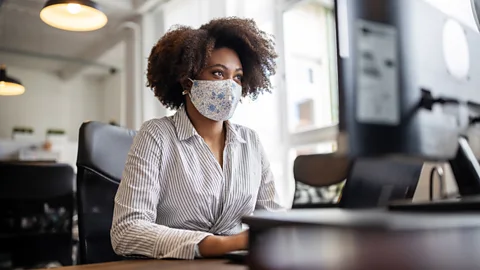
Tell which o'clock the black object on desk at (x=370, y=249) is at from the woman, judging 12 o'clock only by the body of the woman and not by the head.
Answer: The black object on desk is roughly at 1 o'clock from the woman.

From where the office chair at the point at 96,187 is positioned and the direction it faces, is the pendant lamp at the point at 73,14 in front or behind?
behind

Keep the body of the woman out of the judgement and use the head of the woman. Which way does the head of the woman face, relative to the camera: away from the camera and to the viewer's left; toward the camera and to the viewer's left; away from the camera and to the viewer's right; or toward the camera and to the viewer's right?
toward the camera and to the viewer's right

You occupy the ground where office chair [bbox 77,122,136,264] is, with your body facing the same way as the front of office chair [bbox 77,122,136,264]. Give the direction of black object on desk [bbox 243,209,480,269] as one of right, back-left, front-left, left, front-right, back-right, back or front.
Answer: front-right

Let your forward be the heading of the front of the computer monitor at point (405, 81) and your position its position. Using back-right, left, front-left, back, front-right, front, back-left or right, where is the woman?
front

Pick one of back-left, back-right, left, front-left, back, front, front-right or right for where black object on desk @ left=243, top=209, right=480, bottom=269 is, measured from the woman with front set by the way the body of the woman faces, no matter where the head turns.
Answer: front-right

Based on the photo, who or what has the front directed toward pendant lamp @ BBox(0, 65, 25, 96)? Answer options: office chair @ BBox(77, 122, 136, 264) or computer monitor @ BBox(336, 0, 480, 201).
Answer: the computer monitor

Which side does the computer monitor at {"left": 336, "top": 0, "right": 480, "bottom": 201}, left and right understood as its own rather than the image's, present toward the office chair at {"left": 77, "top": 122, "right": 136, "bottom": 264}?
front

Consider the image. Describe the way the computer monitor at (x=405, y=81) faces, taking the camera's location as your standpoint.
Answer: facing away from the viewer and to the left of the viewer

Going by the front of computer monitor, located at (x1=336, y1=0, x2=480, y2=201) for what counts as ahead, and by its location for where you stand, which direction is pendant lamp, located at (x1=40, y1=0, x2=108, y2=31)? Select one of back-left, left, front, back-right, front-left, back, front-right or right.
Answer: front

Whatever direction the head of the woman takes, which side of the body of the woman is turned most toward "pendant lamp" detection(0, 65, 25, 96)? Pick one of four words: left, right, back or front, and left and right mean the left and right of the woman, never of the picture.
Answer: back

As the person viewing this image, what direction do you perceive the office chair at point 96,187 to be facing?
facing the viewer and to the right of the viewer
